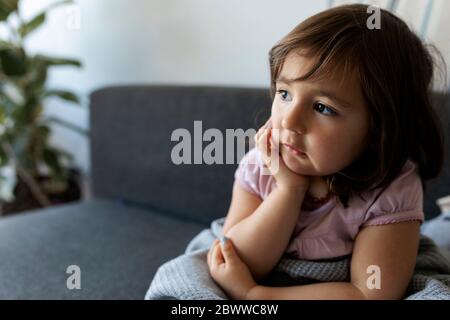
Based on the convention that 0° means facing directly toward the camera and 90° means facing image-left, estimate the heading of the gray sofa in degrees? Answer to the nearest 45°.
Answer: approximately 45°

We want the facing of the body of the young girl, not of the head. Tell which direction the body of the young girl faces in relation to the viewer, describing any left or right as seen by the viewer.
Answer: facing the viewer and to the left of the viewer

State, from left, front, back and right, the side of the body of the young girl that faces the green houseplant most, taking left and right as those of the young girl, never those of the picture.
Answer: right
